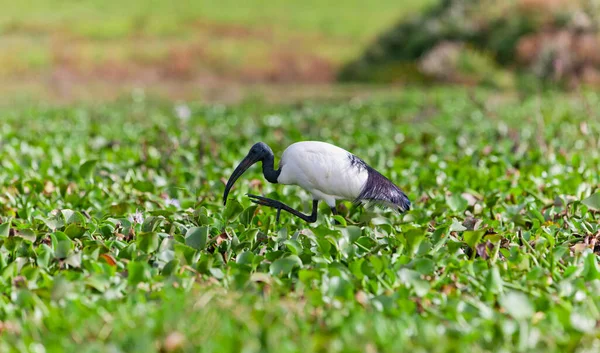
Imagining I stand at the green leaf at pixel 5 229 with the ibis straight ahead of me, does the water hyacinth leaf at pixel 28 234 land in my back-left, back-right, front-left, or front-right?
front-right

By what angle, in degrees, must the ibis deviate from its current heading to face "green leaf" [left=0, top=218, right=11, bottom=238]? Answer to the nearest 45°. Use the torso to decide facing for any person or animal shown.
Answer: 0° — it already faces it

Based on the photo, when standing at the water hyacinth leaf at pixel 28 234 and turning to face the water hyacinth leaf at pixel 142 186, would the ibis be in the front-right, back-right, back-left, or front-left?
front-right

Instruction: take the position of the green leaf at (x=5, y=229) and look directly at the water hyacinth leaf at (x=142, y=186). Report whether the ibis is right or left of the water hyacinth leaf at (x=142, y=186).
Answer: right

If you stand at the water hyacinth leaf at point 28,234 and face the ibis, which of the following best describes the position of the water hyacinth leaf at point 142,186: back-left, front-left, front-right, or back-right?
front-left

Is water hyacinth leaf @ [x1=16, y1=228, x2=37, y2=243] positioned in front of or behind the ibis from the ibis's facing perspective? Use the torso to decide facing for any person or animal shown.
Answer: in front

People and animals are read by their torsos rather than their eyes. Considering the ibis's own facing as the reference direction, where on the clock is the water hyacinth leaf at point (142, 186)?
The water hyacinth leaf is roughly at 1 o'clock from the ibis.

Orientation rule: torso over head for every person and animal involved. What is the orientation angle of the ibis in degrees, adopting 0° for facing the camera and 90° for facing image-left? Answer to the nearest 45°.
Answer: approximately 90°
